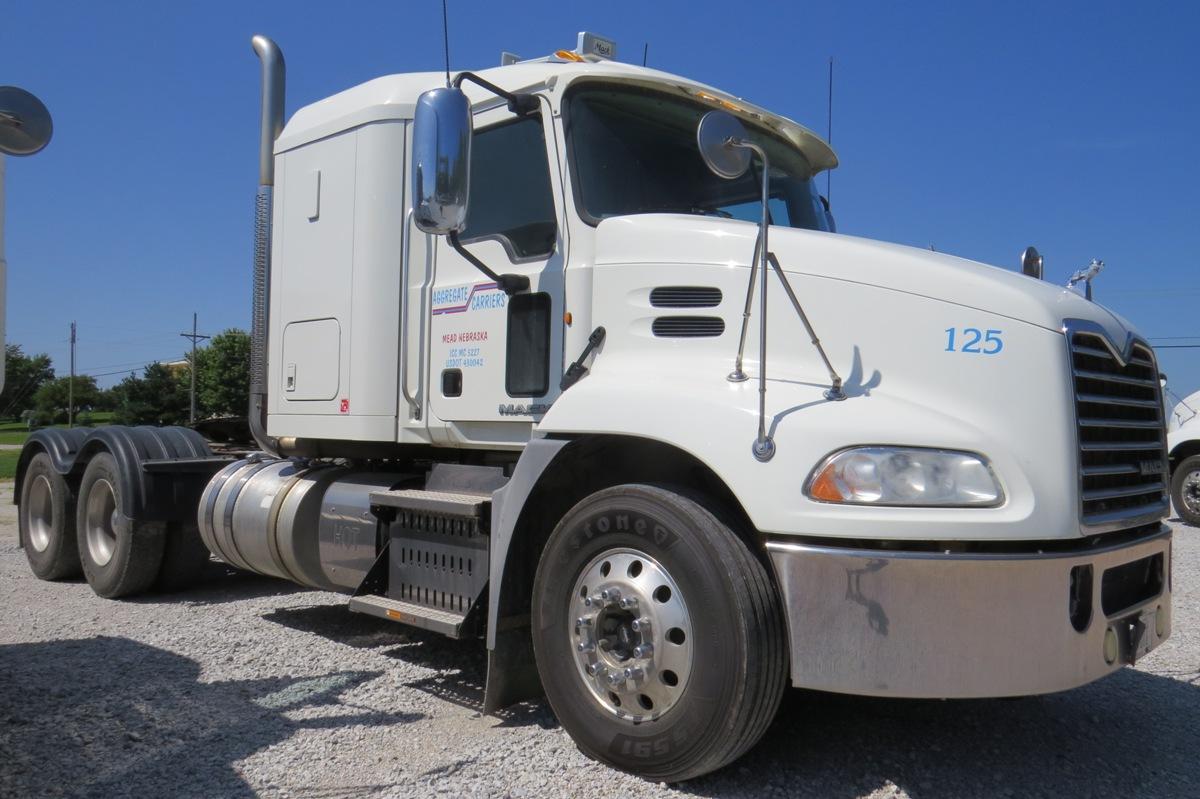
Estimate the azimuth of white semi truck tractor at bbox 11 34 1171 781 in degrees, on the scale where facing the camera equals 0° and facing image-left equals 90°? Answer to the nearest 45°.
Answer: approximately 315°
